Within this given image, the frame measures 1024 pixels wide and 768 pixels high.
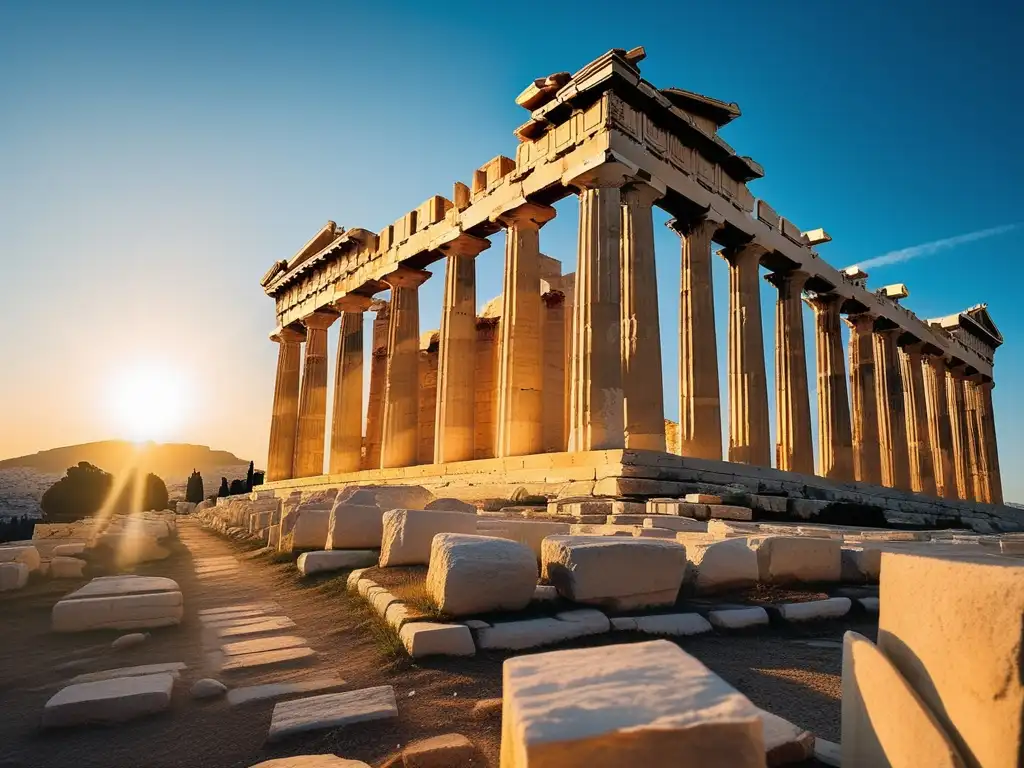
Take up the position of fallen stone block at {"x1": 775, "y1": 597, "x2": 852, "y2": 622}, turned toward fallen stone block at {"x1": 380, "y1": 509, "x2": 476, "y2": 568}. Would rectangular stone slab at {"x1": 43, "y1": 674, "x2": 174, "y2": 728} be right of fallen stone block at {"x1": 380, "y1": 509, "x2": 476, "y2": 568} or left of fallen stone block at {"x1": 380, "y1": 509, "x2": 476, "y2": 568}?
left

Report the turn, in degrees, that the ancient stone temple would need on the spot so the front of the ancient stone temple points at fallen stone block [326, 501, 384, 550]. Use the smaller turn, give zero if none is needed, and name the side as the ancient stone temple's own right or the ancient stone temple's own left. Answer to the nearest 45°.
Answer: approximately 45° to the ancient stone temple's own left

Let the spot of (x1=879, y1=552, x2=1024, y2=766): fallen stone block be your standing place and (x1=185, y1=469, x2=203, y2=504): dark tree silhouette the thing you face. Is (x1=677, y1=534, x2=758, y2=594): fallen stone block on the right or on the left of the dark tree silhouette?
right

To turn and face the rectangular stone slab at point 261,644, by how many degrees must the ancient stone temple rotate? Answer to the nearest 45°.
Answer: approximately 45° to its left

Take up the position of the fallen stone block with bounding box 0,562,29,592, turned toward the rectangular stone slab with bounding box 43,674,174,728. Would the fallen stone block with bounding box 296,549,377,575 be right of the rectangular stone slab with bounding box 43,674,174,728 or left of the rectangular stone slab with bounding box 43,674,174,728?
left

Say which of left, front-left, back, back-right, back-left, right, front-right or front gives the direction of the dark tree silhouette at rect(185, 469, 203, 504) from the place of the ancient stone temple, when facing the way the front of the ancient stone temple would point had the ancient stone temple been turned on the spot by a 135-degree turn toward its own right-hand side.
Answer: front-left

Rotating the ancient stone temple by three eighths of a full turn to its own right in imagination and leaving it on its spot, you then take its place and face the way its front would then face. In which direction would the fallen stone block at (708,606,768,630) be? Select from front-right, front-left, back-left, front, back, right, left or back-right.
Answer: back

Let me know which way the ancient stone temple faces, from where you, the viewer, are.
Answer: facing the viewer and to the left of the viewer

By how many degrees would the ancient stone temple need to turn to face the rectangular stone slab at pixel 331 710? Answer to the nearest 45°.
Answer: approximately 45° to its left

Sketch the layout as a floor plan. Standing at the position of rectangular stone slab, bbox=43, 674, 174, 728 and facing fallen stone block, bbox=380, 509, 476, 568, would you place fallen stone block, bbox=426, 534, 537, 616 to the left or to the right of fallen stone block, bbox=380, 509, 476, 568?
right

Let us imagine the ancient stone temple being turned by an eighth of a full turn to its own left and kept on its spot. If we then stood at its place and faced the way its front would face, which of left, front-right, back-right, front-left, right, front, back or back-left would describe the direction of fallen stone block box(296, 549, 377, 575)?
front

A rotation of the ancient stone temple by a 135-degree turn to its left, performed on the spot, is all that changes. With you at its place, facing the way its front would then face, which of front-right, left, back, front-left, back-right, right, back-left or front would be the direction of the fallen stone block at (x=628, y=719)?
right

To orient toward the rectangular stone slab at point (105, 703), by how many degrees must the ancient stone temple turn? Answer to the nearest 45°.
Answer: approximately 45° to its left
